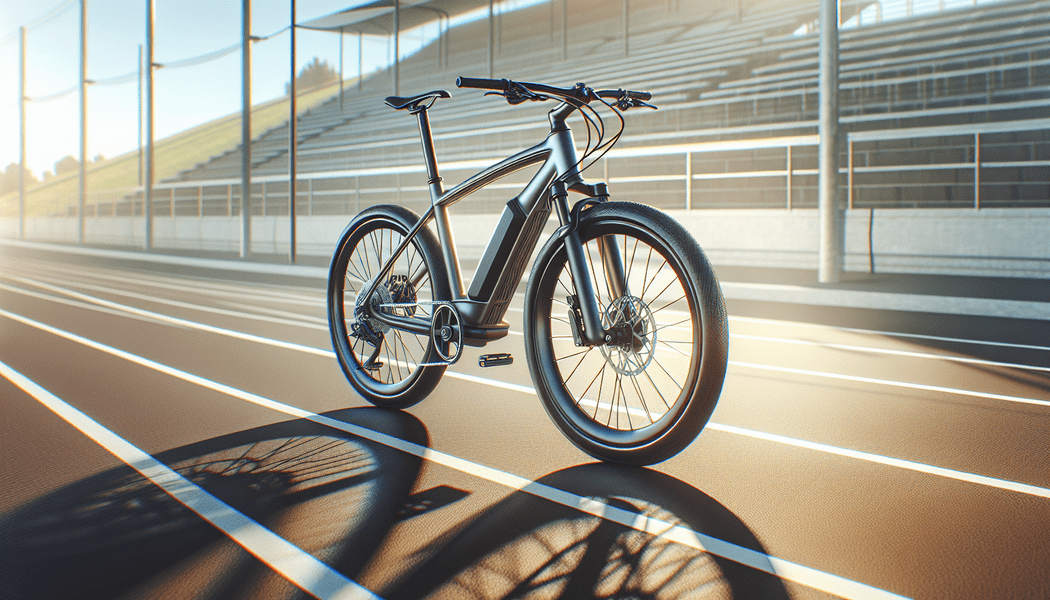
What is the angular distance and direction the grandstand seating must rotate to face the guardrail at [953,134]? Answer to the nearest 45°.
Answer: approximately 45° to its left

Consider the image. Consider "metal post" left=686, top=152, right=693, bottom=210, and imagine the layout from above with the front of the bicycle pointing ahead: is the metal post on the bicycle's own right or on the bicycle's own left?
on the bicycle's own left

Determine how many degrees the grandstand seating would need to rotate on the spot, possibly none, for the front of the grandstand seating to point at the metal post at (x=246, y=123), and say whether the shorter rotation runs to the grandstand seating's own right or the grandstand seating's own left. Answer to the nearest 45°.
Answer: approximately 45° to the grandstand seating's own right

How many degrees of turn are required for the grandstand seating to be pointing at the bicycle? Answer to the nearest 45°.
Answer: approximately 45° to its left

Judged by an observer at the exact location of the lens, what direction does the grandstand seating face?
facing the viewer and to the left of the viewer

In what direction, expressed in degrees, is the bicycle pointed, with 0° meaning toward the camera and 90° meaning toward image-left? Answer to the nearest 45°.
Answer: approximately 315°

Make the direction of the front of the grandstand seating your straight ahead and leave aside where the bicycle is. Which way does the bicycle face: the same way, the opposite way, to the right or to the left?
to the left

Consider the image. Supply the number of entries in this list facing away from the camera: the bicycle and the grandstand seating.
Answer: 0

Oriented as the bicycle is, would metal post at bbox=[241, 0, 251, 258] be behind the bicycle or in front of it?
behind
